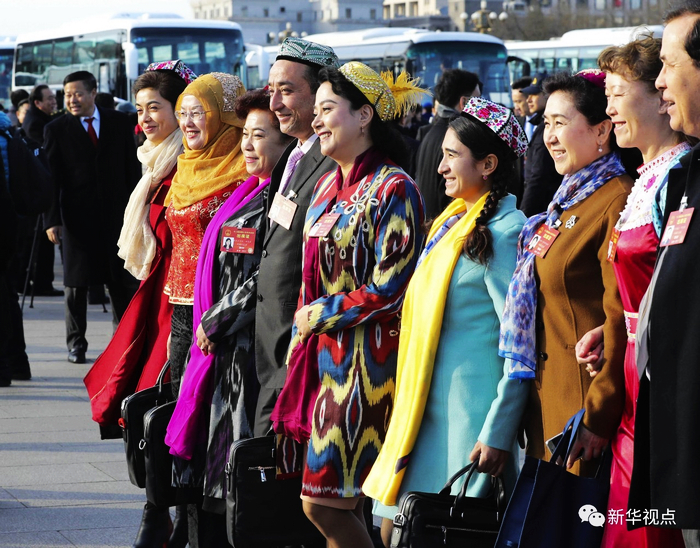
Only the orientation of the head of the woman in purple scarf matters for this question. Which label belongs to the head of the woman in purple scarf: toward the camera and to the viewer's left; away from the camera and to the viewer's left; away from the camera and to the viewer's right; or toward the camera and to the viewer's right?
toward the camera and to the viewer's left

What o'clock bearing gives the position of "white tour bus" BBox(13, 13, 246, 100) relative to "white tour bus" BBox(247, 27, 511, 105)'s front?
"white tour bus" BBox(13, 13, 246, 100) is roughly at 4 o'clock from "white tour bus" BBox(247, 27, 511, 105).

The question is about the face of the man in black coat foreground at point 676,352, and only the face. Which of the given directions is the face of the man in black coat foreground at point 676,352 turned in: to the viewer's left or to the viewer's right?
to the viewer's left

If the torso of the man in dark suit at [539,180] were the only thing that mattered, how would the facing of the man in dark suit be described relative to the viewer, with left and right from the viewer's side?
facing to the left of the viewer

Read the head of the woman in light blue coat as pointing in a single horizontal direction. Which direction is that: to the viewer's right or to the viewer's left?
to the viewer's left

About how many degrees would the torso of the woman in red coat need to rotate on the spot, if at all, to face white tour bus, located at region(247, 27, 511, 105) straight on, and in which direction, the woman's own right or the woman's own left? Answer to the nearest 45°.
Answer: approximately 135° to the woman's own right

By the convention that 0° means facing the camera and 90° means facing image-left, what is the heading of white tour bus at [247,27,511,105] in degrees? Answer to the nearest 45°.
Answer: approximately 315°

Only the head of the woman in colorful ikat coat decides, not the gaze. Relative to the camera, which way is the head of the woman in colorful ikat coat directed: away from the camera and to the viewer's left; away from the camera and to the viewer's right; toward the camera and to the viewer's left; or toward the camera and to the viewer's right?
toward the camera and to the viewer's left

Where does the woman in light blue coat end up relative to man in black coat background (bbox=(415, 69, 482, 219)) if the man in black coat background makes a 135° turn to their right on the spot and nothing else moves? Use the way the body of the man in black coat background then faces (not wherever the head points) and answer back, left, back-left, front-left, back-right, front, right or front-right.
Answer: front

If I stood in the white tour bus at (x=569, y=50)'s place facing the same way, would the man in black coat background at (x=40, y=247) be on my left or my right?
on my right

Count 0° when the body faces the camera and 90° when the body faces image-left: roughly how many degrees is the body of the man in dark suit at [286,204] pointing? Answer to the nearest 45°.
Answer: approximately 45°

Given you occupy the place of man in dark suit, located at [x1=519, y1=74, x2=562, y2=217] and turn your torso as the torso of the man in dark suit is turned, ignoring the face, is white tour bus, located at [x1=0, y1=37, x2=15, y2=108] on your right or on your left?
on your right

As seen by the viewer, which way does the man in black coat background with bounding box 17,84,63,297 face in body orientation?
to the viewer's right

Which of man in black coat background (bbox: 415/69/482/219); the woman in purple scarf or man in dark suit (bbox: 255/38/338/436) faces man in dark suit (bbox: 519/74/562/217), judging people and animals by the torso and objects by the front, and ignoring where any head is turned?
the man in black coat background
